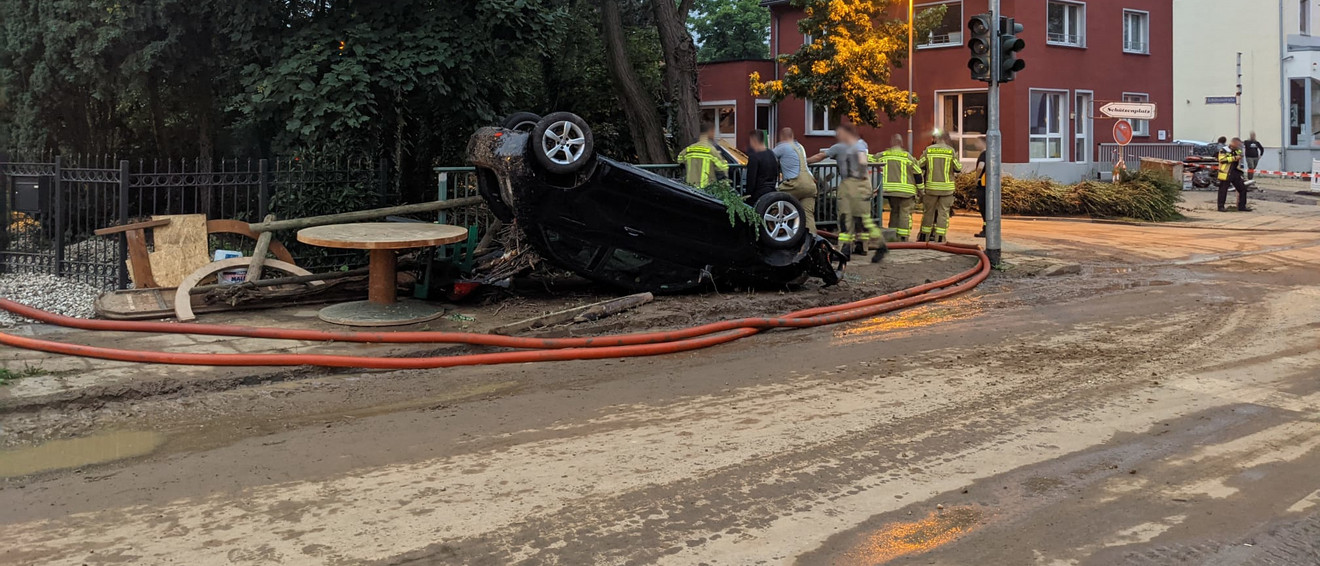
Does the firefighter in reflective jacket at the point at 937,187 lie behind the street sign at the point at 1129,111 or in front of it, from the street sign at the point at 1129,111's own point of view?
in front
